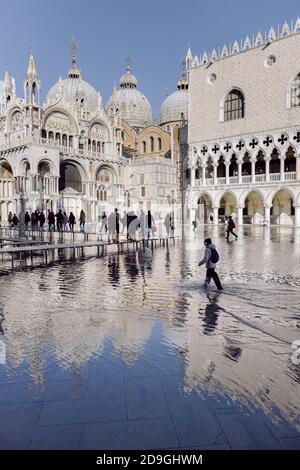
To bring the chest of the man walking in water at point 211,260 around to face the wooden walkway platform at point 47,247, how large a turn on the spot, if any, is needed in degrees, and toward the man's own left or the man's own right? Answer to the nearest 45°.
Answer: approximately 45° to the man's own right

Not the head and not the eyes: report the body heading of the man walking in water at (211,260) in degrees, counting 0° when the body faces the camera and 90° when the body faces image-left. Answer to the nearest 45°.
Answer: approximately 90°
